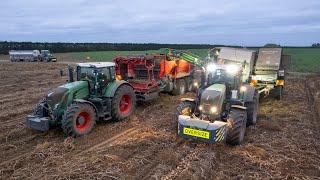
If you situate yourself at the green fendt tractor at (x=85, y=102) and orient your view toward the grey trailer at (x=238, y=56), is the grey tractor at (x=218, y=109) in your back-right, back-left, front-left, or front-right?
front-right

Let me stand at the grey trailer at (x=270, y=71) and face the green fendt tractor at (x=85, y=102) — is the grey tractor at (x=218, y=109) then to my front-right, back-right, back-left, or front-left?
front-left

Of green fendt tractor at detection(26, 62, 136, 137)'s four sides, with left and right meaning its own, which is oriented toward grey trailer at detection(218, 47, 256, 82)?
back

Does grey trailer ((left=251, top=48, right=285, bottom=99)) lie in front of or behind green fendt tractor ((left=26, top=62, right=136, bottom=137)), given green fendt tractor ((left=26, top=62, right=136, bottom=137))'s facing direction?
behind

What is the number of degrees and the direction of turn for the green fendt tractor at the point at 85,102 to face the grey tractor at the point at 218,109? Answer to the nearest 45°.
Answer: approximately 90° to its left
